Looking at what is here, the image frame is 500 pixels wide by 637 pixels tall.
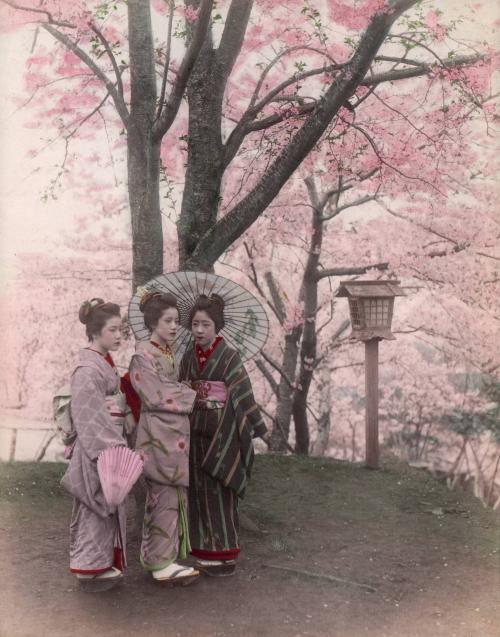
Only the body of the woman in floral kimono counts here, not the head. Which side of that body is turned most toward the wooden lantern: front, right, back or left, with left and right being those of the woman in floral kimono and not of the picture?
left

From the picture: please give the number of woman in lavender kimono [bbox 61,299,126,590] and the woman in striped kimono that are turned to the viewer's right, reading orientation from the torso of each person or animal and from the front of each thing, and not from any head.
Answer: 1

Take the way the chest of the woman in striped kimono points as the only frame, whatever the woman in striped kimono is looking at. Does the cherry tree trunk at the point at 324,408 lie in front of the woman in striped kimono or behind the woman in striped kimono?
behind

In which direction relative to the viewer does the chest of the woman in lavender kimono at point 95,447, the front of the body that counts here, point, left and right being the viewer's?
facing to the right of the viewer

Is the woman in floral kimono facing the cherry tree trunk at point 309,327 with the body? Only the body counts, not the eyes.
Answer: no

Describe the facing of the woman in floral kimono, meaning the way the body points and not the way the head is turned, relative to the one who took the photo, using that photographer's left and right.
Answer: facing the viewer and to the right of the viewer

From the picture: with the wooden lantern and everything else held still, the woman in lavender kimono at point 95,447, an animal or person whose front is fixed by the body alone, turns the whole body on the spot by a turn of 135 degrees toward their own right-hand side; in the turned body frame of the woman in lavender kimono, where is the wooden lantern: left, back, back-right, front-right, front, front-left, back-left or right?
back

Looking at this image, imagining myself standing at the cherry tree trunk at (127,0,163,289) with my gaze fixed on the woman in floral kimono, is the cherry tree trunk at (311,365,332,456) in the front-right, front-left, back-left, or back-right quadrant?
back-left

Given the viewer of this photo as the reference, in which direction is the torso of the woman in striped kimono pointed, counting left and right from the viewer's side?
facing the viewer and to the left of the viewer
